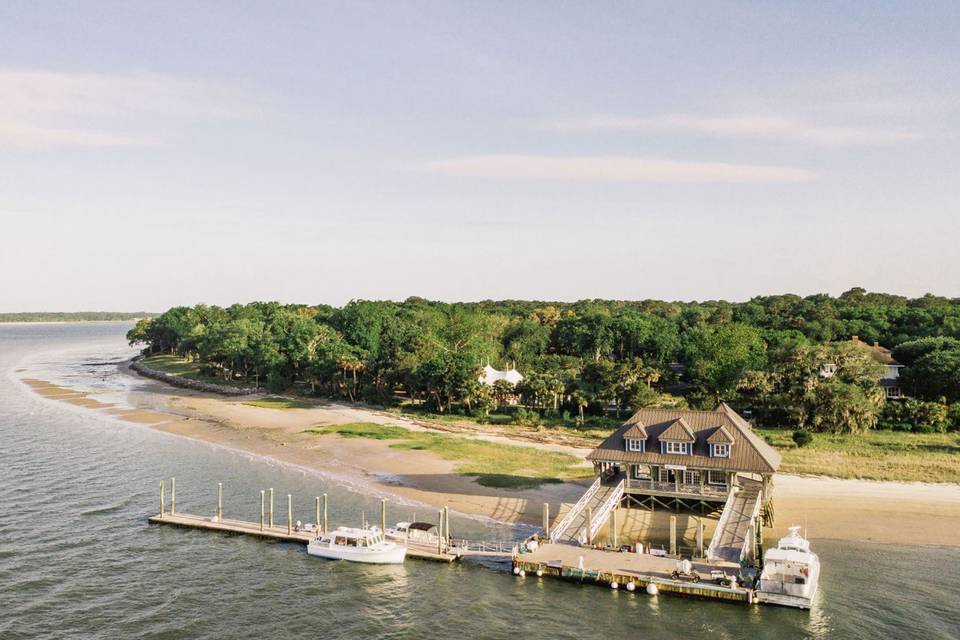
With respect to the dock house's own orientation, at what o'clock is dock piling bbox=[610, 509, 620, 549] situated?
The dock piling is roughly at 1 o'clock from the dock house.

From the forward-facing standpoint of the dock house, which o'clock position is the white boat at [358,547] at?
The white boat is roughly at 2 o'clock from the dock house.

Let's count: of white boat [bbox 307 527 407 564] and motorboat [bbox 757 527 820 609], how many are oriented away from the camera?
1

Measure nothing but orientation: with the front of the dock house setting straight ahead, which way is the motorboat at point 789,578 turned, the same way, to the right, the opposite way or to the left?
the opposite way

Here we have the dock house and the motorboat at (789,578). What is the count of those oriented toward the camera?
1

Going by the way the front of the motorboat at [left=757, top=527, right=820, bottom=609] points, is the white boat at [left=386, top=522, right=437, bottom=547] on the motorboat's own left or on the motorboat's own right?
on the motorboat's own left

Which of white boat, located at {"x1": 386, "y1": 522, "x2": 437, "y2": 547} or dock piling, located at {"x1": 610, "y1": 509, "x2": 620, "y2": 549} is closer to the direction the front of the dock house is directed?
the dock piling

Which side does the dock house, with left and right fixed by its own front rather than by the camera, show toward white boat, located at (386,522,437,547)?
right

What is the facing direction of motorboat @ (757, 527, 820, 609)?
away from the camera
